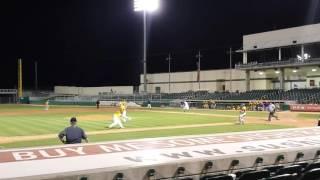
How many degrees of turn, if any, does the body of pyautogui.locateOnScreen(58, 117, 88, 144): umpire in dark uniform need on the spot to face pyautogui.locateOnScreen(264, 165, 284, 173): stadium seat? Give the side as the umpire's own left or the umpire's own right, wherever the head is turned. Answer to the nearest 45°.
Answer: approximately 135° to the umpire's own right

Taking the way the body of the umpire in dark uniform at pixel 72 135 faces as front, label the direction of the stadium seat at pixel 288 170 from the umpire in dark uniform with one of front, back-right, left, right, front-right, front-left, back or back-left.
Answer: back-right

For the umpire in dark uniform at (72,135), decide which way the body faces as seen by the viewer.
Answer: away from the camera

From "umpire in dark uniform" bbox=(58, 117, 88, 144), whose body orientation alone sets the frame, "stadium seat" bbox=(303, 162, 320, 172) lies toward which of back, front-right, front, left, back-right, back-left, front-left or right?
back-right

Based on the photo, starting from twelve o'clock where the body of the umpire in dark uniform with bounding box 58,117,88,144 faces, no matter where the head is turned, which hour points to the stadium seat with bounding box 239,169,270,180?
The stadium seat is roughly at 5 o'clock from the umpire in dark uniform.

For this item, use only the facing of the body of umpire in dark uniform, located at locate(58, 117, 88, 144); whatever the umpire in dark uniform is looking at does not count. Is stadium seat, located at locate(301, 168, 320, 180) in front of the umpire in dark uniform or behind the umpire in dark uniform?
behind
